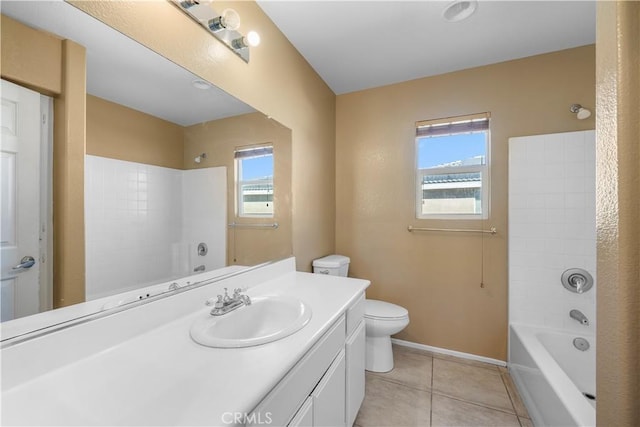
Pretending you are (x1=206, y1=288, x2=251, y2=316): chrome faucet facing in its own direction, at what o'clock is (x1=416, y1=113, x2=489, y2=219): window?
The window is roughly at 10 o'clock from the chrome faucet.

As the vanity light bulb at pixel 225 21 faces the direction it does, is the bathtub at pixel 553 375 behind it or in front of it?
in front

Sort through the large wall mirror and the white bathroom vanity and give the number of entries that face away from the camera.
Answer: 0

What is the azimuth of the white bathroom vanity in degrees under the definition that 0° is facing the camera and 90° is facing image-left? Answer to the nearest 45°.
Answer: approximately 315°

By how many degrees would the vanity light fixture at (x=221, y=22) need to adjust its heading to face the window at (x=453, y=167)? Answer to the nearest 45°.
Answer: approximately 45° to its left

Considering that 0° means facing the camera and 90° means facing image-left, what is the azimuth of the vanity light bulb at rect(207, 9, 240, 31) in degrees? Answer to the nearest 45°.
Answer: approximately 315°

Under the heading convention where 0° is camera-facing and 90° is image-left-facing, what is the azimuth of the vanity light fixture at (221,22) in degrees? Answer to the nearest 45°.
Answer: approximately 315°

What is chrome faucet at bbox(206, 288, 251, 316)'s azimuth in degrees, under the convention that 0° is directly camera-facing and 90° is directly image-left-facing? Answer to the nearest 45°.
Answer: approximately 315°

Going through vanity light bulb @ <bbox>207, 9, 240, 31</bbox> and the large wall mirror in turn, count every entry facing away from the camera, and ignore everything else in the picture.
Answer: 0

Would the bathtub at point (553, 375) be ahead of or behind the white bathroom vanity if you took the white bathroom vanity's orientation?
ahead
